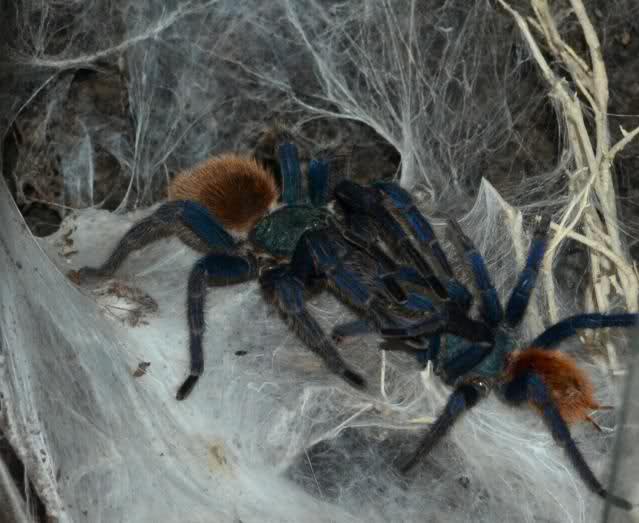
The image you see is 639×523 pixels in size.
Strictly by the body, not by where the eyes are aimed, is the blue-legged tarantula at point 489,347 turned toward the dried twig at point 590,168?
no

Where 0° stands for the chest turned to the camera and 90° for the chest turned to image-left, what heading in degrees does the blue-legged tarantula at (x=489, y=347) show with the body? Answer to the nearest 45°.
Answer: approximately 135°
